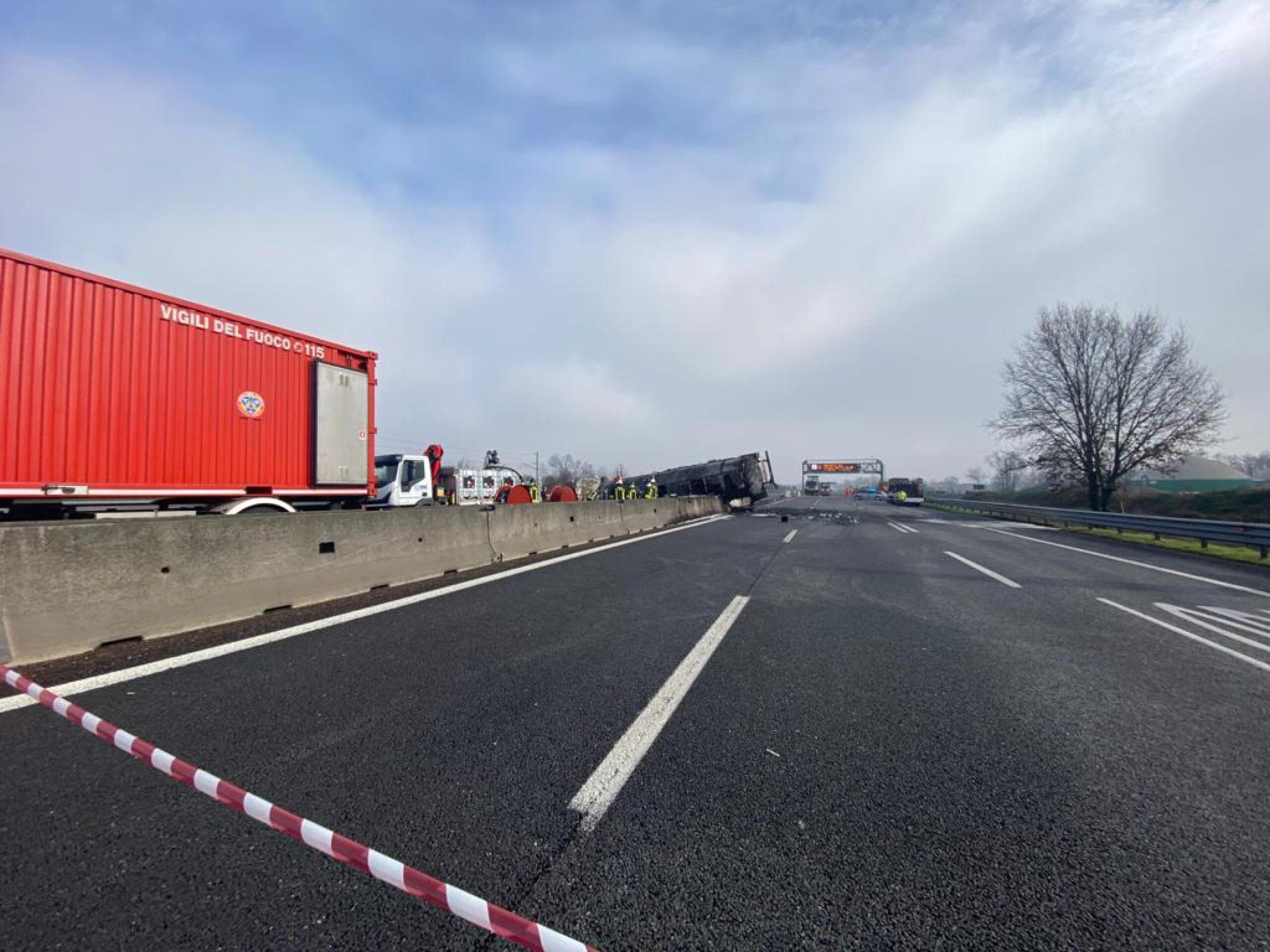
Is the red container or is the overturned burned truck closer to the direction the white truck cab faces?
the red container

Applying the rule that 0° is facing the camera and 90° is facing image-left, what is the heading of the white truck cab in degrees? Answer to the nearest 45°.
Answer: approximately 45°

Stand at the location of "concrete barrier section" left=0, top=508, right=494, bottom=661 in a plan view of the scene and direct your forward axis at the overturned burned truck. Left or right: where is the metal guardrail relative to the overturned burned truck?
right

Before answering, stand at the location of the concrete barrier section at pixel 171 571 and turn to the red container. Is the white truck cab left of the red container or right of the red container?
right

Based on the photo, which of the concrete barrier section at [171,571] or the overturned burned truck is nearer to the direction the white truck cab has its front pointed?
the concrete barrier section

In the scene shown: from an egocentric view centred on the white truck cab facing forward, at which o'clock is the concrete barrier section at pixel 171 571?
The concrete barrier section is roughly at 11 o'clock from the white truck cab.

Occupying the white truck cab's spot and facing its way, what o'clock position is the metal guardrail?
The metal guardrail is roughly at 8 o'clock from the white truck cab.

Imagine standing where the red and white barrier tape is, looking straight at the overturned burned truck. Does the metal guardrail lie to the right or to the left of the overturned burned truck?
right

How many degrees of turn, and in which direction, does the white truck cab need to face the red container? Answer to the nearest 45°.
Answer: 0° — it already faces it

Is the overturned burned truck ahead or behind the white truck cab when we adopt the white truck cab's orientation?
behind

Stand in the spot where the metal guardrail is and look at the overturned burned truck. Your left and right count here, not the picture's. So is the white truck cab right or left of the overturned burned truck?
left
